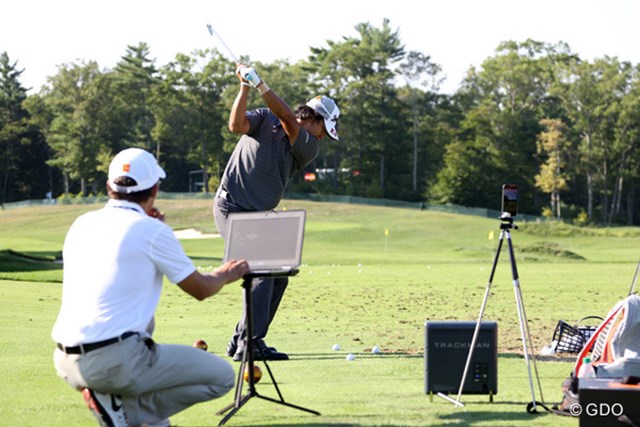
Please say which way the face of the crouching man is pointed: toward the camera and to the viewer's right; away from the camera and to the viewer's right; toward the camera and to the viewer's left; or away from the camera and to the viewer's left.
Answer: away from the camera and to the viewer's right

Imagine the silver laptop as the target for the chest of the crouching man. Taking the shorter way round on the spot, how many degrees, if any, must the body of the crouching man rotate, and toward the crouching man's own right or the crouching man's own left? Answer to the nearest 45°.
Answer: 0° — they already face it

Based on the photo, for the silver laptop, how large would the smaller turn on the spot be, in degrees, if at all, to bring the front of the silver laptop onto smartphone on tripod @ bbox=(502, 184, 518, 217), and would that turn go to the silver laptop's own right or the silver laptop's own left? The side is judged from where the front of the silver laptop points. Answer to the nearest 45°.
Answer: approximately 135° to the silver laptop's own left

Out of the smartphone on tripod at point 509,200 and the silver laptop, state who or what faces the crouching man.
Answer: the silver laptop

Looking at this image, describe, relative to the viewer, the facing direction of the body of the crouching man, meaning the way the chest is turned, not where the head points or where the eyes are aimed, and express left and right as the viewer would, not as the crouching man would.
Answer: facing away from the viewer and to the right of the viewer

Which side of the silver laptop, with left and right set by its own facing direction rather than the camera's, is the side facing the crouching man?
front

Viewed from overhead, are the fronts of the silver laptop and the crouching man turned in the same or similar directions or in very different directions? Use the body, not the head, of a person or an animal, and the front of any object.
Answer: very different directions

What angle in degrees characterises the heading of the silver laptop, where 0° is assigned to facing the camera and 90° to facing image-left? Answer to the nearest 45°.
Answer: approximately 45°
